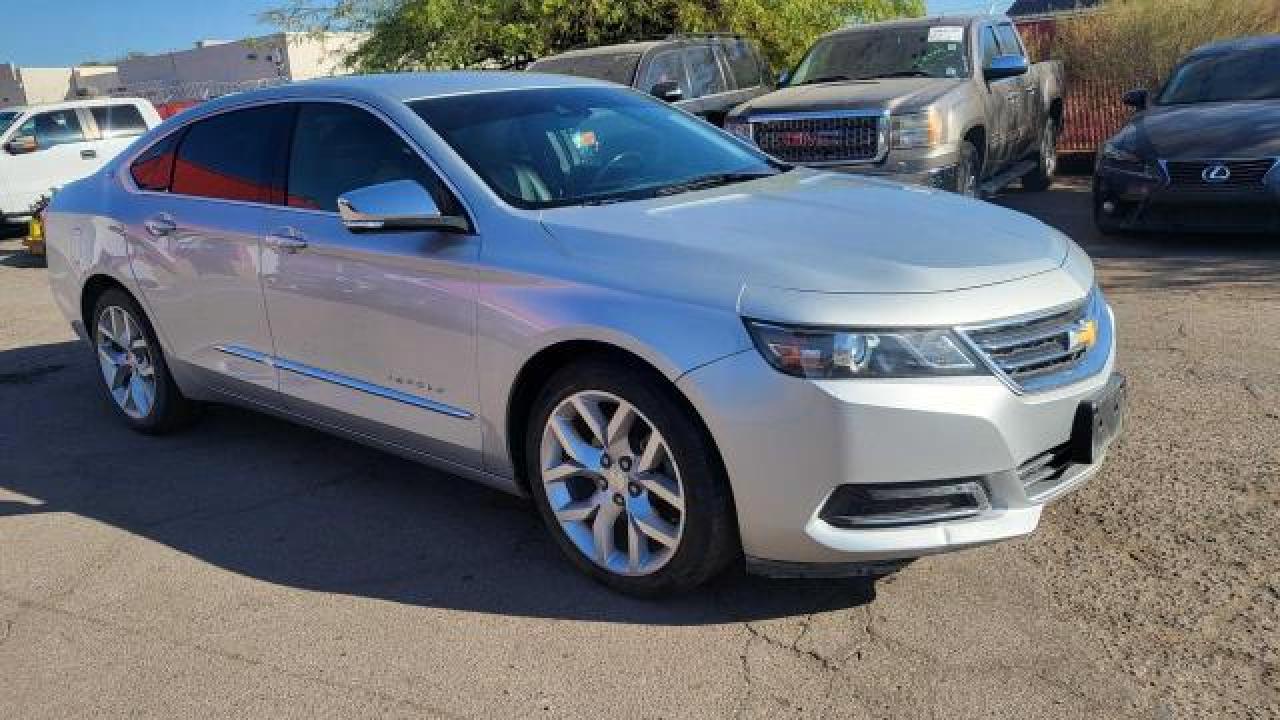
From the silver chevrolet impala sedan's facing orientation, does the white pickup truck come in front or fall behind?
behind

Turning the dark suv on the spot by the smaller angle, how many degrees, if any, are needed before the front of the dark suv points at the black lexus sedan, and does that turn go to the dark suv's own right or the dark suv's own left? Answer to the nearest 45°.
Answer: approximately 90° to the dark suv's own left

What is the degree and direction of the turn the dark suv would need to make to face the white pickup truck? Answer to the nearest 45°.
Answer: approximately 45° to its right

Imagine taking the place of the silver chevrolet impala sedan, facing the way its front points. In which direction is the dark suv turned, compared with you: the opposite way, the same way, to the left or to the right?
to the right

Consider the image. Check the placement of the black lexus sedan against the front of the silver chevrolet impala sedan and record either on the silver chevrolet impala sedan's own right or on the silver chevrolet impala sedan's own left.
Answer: on the silver chevrolet impala sedan's own left

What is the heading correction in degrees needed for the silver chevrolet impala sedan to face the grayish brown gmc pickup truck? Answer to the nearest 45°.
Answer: approximately 90° to its left

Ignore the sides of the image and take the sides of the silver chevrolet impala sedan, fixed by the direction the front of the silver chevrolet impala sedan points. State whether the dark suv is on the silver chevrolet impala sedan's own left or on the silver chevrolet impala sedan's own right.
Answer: on the silver chevrolet impala sedan's own left

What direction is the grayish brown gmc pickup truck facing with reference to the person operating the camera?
facing the viewer and to the left of the viewer

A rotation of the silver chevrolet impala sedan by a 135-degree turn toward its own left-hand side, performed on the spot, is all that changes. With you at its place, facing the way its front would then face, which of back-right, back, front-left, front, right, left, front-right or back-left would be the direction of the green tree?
front

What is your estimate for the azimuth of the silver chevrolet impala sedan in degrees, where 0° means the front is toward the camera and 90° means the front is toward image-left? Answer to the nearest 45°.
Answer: approximately 315°

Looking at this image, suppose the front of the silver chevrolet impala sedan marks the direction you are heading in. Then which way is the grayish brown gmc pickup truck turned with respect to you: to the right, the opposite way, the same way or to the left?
to the right

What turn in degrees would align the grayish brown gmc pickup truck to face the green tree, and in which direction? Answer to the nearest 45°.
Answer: approximately 90° to its right

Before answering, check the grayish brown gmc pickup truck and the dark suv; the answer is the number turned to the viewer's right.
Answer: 0

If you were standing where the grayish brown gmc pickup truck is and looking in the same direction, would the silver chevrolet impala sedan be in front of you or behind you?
in front
